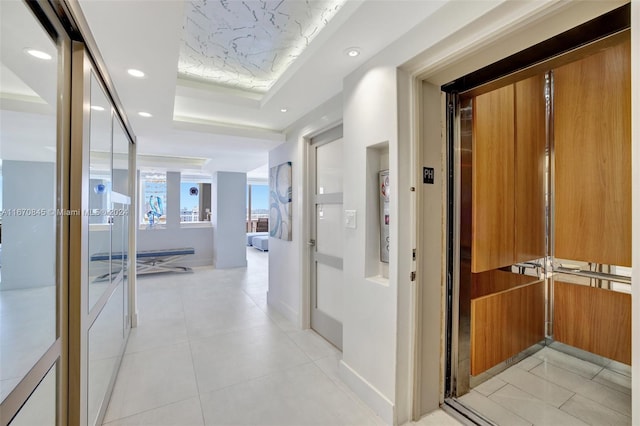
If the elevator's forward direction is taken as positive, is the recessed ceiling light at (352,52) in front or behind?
in front

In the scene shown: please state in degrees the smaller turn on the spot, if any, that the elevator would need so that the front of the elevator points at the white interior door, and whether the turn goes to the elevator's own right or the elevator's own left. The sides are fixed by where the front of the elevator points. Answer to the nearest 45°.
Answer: approximately 45° to the elevator's own right

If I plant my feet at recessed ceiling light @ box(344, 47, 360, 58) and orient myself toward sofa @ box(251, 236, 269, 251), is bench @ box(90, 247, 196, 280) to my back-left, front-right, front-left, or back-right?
front-left

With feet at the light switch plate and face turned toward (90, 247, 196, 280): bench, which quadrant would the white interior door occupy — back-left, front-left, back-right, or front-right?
front-right

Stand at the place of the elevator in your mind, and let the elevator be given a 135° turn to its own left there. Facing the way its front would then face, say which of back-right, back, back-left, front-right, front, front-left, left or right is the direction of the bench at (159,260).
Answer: back

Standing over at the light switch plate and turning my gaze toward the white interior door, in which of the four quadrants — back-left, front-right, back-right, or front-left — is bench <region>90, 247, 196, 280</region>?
front-left

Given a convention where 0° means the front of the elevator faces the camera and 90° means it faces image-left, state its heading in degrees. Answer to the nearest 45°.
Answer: approximately 45°

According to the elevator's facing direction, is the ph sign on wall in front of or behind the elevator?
in front

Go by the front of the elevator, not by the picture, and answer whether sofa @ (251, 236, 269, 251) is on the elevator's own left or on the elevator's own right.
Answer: on the elevator's own right

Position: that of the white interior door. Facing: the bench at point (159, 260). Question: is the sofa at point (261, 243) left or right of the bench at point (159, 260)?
right
